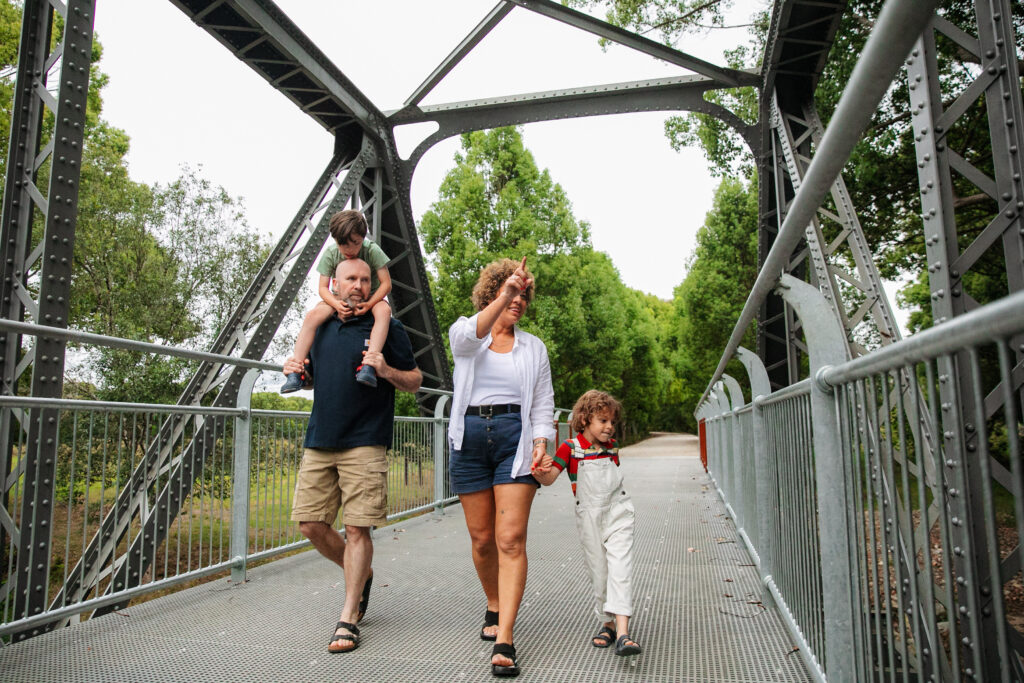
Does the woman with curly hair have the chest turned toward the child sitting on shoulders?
no

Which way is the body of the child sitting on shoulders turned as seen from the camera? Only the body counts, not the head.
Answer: toward the camera

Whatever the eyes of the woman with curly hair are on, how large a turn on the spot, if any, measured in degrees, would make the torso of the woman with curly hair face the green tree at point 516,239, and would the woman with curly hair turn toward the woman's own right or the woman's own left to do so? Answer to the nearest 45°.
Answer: approximately 180°

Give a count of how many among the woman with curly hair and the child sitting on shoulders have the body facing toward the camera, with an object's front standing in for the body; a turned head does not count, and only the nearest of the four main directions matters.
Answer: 2

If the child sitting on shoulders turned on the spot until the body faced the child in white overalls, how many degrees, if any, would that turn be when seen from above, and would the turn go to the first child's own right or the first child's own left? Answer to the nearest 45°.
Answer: approximately 90° to the first child's own left

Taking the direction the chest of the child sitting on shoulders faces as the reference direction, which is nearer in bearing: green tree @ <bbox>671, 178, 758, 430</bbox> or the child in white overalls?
the child in white overalls

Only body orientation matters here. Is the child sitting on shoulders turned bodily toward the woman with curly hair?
no

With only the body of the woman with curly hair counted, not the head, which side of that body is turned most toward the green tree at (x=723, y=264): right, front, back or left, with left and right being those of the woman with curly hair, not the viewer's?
back

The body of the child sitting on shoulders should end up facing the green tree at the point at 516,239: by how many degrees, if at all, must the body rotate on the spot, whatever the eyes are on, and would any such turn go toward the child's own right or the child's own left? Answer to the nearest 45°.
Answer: approximately 180°

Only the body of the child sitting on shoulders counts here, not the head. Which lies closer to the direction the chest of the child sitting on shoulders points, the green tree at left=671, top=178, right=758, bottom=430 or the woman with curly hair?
the woman with curly hair

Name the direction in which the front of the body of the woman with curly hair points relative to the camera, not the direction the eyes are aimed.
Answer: toward the camera

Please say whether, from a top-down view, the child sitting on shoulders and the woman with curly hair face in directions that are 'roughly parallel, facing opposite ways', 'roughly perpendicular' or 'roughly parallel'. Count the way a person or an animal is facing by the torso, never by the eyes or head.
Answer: roughly parallel

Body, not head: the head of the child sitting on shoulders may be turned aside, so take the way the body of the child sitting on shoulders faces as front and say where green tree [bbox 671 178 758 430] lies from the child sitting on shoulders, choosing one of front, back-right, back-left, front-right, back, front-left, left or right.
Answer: back-left

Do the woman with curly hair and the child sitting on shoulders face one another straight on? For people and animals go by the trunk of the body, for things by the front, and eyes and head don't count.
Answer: no

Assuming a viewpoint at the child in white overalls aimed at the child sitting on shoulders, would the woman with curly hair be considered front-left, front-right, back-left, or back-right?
front-left
